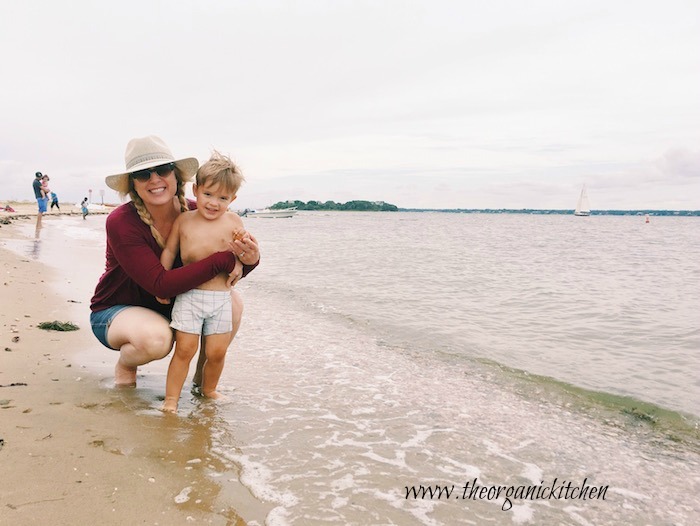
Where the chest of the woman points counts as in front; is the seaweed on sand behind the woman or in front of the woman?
behind

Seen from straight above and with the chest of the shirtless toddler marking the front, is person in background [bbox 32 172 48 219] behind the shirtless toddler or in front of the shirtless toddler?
behind

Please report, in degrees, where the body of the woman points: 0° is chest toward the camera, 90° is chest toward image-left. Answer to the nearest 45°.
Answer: approximately 315°

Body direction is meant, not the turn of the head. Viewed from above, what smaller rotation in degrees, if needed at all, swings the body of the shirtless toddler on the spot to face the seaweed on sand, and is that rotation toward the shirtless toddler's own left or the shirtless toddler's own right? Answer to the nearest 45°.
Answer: approximately 135° to the shirtless toddler's own right
